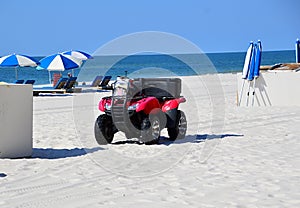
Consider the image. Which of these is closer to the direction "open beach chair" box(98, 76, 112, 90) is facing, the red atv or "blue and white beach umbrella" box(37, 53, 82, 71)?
the blue and white beach umbrella

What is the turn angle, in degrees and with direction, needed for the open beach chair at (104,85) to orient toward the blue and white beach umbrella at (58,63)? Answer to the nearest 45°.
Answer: approximately 45° to its left

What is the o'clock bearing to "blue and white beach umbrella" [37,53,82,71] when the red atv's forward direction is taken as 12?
The blue and white beach umbrella is roughly at 4 o'clock from the red atv.

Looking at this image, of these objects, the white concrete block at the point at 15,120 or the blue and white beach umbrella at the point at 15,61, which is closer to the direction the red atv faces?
the white concrete block

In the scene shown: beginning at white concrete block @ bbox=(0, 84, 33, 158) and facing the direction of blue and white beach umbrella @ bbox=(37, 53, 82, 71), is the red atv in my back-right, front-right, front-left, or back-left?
front-right

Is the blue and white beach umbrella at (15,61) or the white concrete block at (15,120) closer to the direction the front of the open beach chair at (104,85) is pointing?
the blue and white beach umbrella

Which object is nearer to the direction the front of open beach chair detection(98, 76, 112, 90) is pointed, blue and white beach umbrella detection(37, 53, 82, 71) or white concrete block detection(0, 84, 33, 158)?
the blue and white beach umbrella

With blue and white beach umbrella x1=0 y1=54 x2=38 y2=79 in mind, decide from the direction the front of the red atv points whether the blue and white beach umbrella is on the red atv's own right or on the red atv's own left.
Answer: on the red atv's own right

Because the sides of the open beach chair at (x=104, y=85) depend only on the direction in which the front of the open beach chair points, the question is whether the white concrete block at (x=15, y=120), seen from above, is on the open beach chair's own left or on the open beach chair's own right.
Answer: on the open beach chair's own left

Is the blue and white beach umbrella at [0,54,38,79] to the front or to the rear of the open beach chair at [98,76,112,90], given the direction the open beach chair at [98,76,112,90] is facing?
to the front
